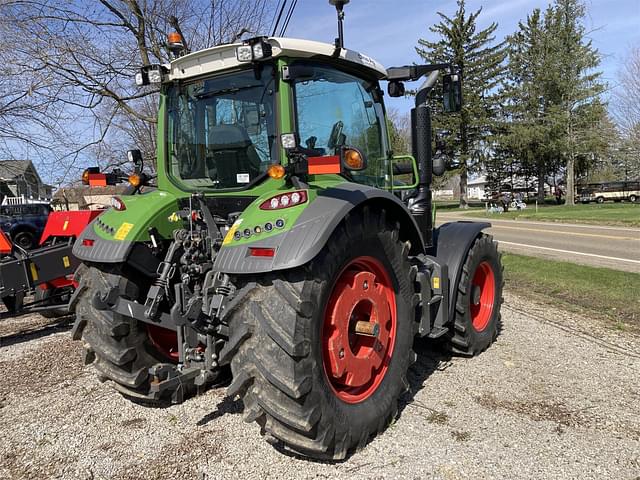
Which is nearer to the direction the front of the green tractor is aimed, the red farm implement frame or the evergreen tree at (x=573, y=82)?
the evergreen tree

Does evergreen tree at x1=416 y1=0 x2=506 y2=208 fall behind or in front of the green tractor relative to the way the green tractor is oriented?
in front

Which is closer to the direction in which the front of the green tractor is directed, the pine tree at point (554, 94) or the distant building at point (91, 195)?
the pine tree

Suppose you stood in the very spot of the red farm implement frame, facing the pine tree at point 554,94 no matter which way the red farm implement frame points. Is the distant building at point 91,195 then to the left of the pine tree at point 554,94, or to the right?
left

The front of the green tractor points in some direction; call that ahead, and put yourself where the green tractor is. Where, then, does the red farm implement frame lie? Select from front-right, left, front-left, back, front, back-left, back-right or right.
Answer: left

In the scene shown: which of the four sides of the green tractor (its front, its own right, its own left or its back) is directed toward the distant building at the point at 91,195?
left

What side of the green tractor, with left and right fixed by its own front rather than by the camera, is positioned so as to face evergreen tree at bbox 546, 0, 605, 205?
front

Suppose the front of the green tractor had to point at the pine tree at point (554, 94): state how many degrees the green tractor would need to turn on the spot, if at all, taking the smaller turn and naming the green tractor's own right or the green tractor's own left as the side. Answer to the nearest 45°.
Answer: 0° — it already faces it

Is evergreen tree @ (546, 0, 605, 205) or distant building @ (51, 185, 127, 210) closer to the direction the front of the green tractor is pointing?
the evergreen tree

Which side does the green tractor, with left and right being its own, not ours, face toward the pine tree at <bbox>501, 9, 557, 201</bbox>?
front

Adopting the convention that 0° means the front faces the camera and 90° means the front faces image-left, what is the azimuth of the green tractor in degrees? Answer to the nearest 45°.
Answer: approximately 225°
